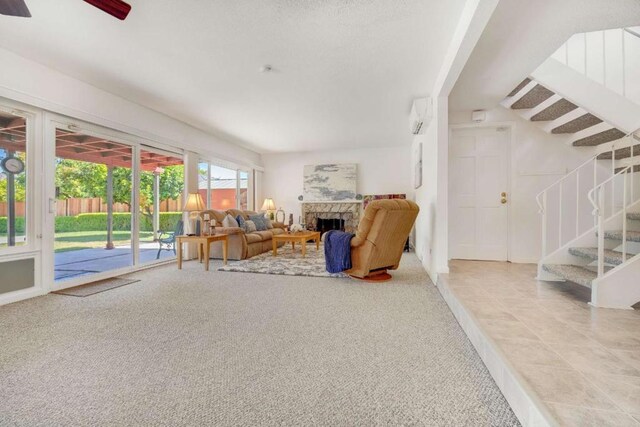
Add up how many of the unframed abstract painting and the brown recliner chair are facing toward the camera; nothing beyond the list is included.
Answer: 1

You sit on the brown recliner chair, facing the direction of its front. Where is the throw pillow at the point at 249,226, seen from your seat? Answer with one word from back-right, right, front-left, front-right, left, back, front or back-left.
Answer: front

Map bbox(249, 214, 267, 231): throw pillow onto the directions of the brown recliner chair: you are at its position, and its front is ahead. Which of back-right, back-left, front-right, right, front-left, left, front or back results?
front

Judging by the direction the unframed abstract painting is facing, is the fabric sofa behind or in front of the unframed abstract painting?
in front

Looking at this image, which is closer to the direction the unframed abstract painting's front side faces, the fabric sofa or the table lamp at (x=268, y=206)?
the fabric sofa

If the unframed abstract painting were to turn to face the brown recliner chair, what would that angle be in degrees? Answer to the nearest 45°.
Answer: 0° — it already faces it

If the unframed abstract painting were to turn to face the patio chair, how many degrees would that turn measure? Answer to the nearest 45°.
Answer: approximately 45° to its right

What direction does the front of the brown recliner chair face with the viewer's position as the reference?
facing away from the viewer and to the left of the viewer

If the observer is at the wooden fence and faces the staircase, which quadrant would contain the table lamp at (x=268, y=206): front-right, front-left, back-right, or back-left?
front-left

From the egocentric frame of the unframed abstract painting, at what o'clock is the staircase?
The staircase is roughly at 11 o'clock from the unframed abstract painting.

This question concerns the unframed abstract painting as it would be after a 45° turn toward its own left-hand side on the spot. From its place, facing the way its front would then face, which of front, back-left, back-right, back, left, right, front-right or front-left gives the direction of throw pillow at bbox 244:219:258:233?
right

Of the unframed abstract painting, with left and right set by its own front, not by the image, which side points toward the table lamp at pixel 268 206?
right

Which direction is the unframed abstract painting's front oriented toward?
toward the camera

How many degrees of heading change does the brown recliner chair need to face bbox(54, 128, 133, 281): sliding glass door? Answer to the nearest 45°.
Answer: approximately 45° to its left

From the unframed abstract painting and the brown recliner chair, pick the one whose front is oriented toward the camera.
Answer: the unframed abstract painting

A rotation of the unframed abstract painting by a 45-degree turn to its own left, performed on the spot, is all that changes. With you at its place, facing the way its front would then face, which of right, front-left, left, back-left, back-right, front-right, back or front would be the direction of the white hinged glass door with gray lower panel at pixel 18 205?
right

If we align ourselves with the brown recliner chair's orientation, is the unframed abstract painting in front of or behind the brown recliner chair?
in front

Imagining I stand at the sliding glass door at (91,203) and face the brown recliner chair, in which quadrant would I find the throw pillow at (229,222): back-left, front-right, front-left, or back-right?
front-left

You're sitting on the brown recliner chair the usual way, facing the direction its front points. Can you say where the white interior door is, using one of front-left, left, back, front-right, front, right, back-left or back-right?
right
